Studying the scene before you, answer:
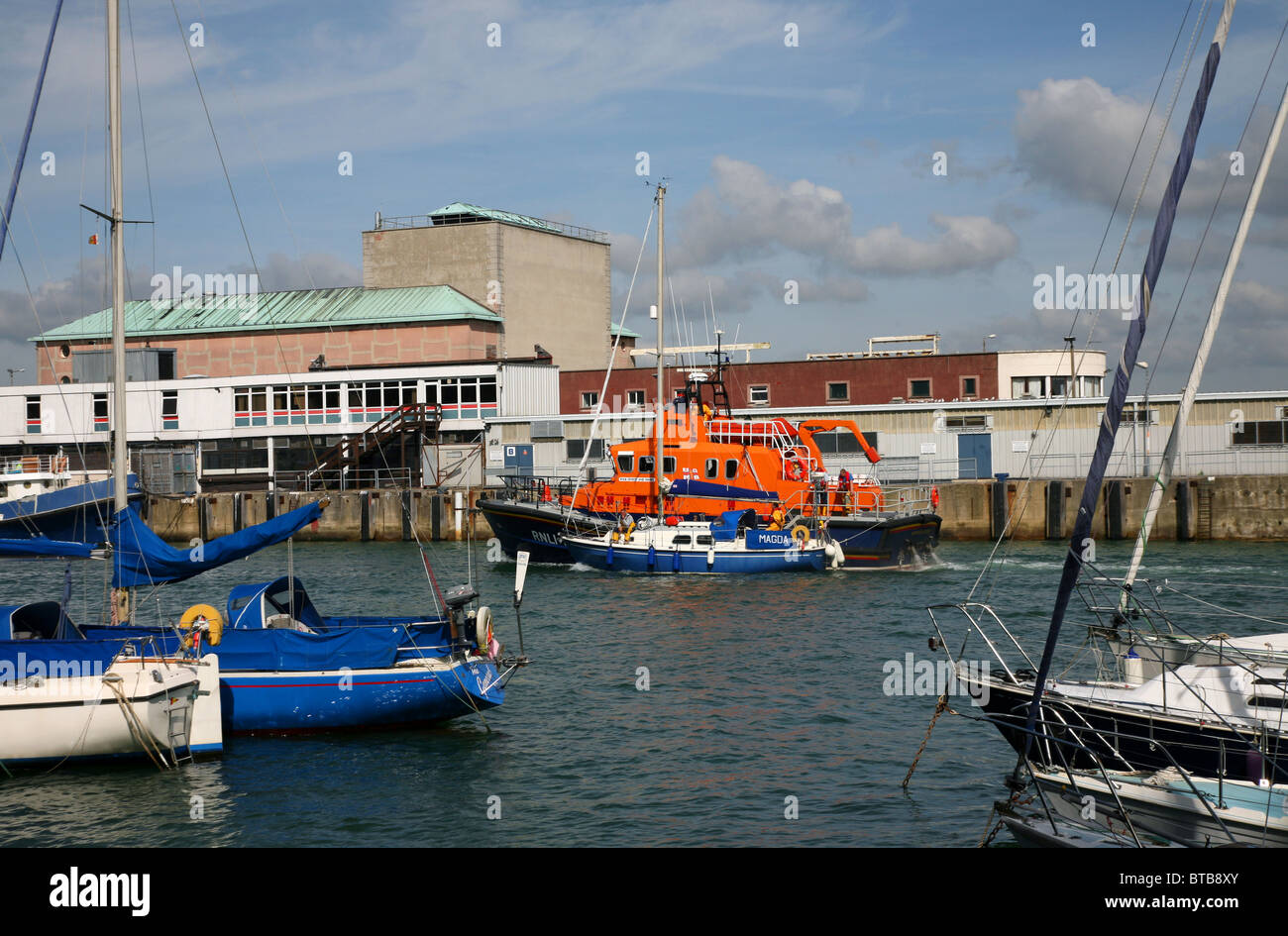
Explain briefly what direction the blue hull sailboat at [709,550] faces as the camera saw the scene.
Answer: facing to the left of the viewer

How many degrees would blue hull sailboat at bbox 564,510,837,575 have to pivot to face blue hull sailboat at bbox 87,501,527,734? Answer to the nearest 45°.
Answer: approximately 90° to its left
